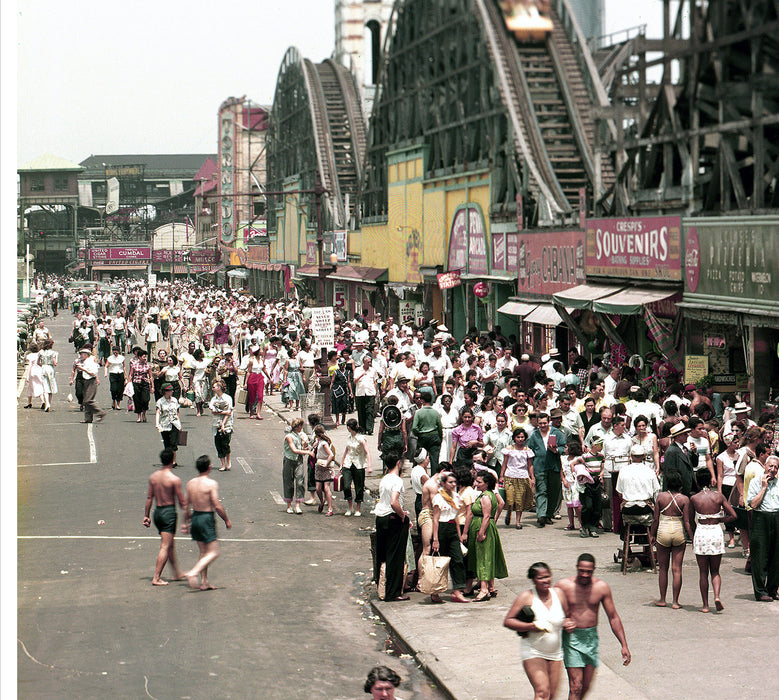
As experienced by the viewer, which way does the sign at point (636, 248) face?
facing the viewer and to the left of the viewer

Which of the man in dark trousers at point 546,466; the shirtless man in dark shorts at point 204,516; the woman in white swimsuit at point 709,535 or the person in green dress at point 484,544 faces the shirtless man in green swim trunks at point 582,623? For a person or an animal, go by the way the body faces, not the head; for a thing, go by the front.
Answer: the man in dark trousers

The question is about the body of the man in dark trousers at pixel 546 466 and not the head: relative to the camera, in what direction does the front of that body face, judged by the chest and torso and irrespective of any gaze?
toward the camera

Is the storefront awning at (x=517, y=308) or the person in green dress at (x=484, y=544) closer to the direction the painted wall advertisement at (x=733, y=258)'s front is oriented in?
the person in green dress

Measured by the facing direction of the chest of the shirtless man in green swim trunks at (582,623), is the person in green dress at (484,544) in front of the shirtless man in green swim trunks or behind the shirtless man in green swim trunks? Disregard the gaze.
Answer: behind

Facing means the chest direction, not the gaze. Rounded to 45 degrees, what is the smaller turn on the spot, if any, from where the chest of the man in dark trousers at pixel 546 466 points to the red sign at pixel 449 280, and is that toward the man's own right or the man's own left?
approximately 180°

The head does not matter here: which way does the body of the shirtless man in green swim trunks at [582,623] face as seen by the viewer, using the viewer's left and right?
facing the viewer

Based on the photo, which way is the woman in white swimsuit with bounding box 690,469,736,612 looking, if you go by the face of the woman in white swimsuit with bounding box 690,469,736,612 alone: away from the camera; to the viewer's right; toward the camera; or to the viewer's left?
away from the camera

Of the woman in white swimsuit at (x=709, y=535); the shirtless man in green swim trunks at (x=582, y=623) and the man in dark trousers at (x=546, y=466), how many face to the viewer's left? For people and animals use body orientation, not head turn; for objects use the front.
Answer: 0

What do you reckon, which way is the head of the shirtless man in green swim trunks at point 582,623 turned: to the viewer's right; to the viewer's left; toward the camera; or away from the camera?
toward the camera

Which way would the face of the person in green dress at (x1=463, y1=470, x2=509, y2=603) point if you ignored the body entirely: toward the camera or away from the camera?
toward the camera
